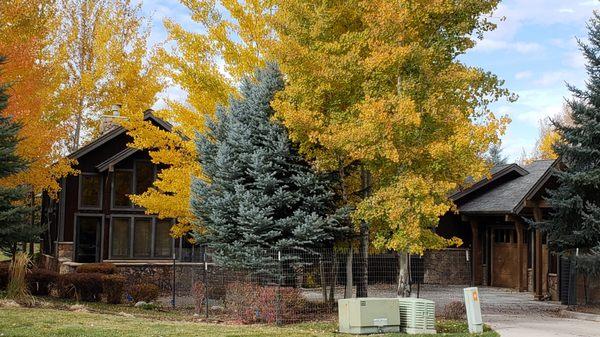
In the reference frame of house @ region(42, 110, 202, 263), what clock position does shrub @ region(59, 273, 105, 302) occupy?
The shrub is roughly at 12 o'clock from the house.

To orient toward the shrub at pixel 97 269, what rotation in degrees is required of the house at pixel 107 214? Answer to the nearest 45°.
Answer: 0° — it already faces it

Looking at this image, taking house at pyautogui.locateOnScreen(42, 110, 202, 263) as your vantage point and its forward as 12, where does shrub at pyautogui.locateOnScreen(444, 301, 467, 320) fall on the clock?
The shrub is roughly at 11 o'clock from the house.

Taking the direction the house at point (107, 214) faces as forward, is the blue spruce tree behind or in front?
in front

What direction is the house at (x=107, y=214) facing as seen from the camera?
toward the camera

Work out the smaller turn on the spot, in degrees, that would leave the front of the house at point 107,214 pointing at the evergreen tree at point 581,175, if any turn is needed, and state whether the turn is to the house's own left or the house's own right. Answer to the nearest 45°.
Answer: approximately 45° to the house's own left

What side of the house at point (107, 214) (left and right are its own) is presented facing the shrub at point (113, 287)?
front

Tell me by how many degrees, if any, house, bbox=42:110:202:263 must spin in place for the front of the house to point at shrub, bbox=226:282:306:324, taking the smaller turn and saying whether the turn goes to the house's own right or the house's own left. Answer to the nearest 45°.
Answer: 0° — it already faces it

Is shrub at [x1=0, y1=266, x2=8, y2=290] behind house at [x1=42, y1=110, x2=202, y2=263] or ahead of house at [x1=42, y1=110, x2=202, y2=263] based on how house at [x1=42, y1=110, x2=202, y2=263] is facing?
ahead
